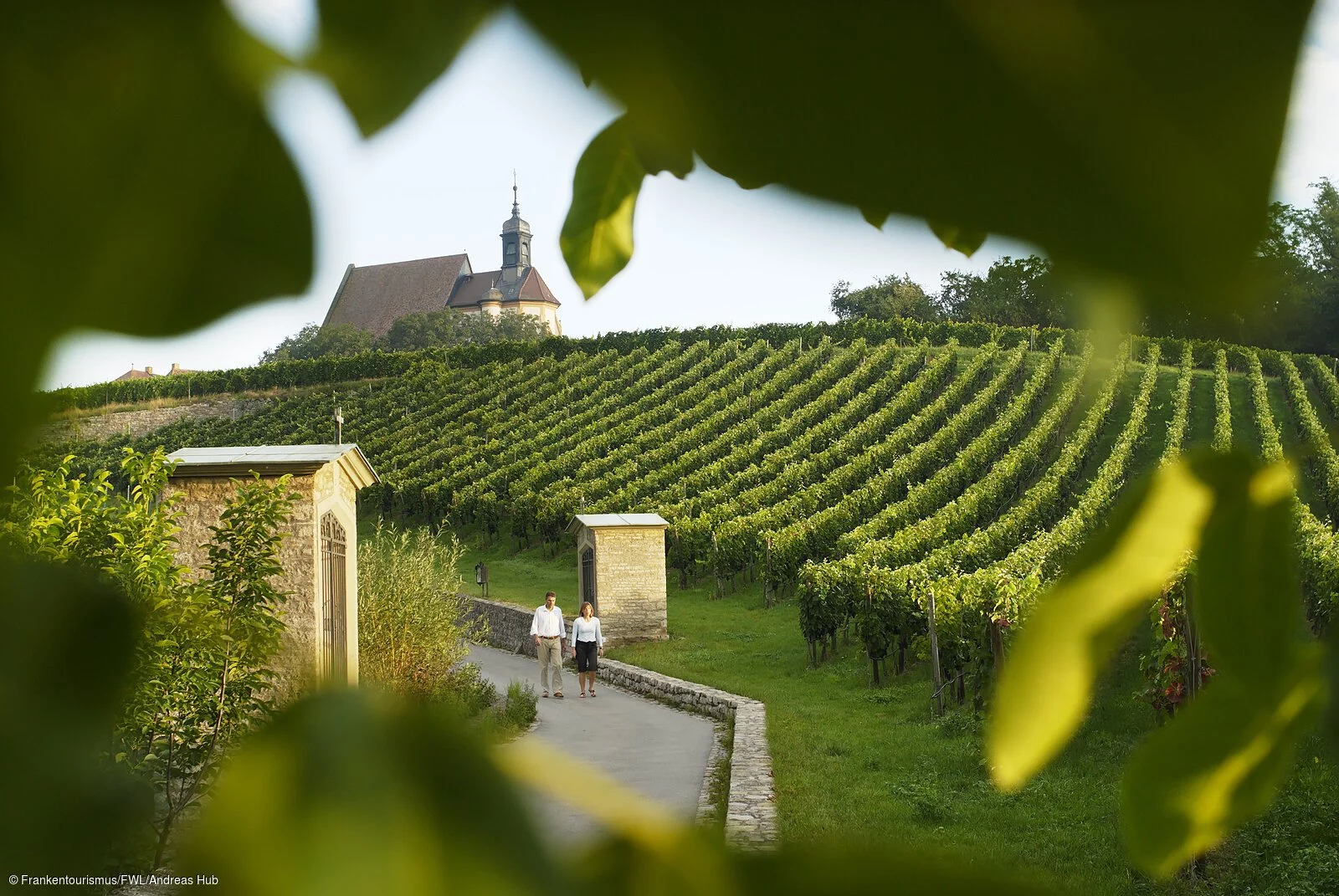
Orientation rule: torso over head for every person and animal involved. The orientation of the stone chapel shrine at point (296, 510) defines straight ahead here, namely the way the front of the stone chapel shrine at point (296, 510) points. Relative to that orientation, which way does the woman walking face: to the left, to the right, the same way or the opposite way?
to the right

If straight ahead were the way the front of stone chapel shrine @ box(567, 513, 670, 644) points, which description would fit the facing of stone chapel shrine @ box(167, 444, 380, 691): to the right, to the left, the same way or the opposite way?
the opposite way

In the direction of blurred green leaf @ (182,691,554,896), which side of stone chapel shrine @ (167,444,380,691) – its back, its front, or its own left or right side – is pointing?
right

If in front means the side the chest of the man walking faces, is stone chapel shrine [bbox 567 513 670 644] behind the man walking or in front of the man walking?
behind

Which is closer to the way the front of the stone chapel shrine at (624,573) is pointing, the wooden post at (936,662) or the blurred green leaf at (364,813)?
the blurred green leaf

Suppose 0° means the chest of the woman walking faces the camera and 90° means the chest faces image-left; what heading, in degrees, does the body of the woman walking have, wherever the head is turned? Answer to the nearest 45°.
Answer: approximately 0°

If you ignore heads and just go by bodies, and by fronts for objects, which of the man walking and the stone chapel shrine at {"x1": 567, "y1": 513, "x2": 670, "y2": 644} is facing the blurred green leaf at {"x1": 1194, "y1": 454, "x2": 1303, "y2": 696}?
the man walking

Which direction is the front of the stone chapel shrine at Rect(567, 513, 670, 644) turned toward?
to the viewer's left

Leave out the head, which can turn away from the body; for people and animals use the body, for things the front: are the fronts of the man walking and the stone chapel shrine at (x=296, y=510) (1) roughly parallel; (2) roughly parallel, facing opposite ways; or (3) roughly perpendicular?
roughly perpendicular

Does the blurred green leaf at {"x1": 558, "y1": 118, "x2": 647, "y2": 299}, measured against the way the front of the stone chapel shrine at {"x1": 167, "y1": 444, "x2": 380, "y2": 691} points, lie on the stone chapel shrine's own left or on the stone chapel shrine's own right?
on the stone chapel shrine's own right
